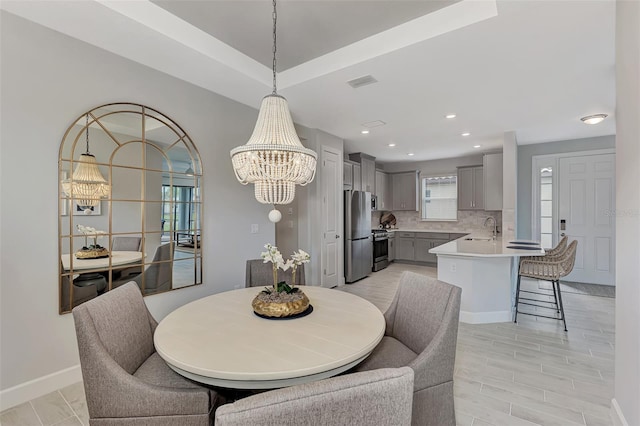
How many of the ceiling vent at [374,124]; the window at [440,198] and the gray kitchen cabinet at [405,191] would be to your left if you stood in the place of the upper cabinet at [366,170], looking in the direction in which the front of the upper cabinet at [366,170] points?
2

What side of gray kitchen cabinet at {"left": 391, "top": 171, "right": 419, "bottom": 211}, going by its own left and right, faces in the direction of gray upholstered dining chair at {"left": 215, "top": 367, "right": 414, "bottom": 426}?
front

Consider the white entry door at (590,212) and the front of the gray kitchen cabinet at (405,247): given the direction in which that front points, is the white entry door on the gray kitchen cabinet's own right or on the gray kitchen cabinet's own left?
on the gray kitchen cabinet's own left

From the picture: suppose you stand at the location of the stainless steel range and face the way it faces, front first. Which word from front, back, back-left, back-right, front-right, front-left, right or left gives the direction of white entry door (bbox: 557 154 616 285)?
front-left

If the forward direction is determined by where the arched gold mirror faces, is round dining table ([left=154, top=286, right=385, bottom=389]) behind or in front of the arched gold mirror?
in front
